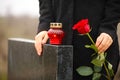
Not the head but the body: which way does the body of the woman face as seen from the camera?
toward the camera

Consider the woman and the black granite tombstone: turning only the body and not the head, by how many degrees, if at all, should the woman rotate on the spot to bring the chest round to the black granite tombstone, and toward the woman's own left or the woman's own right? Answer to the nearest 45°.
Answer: approximately 90° to the woman's own right
